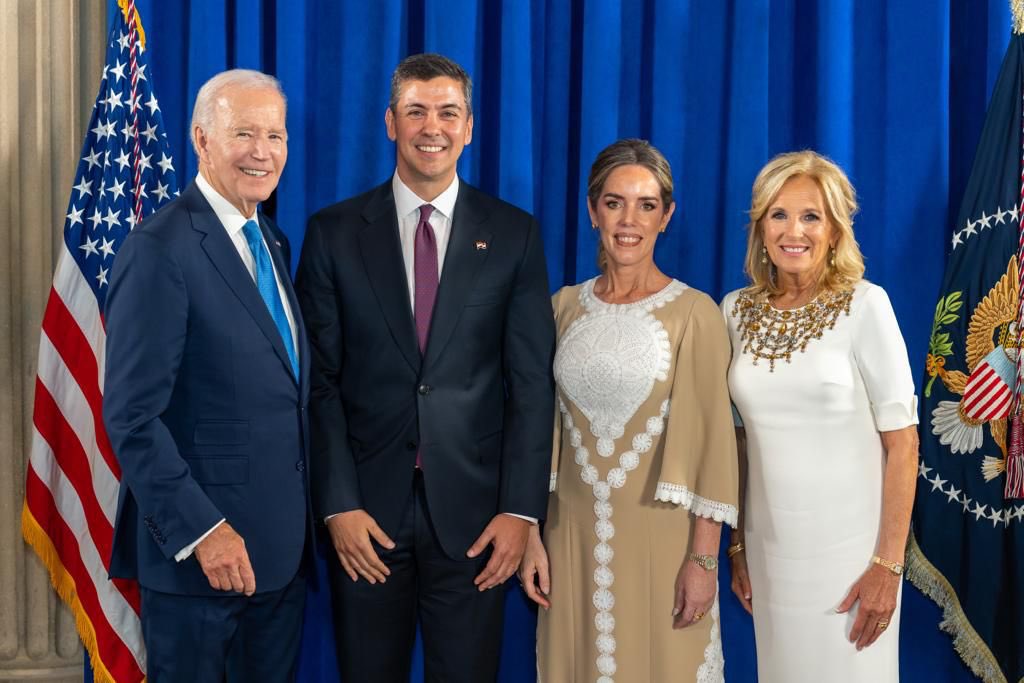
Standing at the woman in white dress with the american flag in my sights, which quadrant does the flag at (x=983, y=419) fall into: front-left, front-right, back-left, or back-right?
back-right

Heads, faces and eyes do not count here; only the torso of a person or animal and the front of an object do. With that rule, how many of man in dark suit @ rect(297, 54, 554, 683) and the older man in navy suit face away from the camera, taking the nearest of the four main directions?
0

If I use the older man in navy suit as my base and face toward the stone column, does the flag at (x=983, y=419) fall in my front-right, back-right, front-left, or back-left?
back-right

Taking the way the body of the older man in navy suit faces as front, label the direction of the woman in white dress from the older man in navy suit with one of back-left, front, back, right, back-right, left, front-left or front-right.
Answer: front-left

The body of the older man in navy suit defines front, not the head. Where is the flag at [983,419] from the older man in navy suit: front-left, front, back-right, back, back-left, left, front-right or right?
front-left

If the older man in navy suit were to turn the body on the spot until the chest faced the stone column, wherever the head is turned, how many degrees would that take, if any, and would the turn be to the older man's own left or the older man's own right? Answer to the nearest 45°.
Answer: approximately 180°

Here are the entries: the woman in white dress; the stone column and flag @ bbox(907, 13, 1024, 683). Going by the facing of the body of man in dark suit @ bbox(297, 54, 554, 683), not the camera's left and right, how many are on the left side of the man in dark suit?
2

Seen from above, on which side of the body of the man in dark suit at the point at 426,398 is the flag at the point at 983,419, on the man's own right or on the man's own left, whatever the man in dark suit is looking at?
on the man's own left
